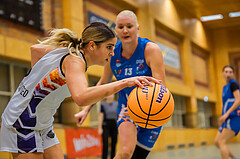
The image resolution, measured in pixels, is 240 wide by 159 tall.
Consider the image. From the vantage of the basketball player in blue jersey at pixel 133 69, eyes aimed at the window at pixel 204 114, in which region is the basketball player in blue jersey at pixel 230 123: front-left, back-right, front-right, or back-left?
front-right

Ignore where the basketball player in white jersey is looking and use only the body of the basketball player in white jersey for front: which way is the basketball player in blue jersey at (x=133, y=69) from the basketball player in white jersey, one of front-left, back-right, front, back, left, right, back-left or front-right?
front-left

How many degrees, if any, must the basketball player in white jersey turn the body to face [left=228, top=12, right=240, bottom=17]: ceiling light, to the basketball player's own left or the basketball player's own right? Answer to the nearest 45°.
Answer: approximately 45° to the basketball player's own left

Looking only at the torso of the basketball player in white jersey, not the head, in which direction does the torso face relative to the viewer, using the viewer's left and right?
facing to the right of the viewer

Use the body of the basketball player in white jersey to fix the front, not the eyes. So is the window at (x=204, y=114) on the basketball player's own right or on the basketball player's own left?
on the basketball player's own left

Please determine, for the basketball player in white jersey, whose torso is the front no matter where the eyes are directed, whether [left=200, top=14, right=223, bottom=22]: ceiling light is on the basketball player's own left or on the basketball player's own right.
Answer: on the basketball player's own left

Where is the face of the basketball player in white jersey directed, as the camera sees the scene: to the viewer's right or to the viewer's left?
to the viewer's right

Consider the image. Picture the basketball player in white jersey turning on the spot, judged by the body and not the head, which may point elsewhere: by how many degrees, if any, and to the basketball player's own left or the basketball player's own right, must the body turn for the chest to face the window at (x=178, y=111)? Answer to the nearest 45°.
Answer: approximately 90° to the basketball player's own left
